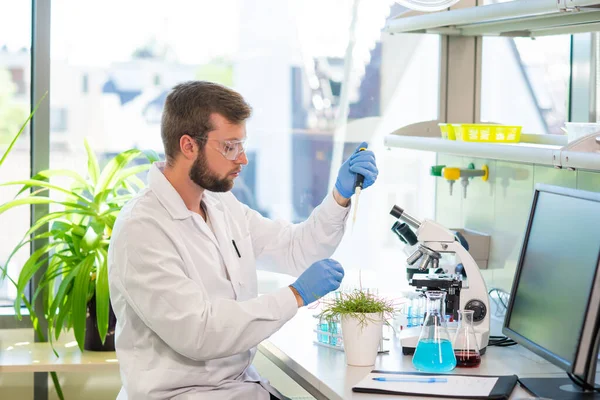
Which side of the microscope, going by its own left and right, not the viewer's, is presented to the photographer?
left

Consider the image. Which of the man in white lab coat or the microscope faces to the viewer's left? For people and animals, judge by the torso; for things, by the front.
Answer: the microscope

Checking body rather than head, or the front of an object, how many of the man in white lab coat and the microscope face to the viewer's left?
1

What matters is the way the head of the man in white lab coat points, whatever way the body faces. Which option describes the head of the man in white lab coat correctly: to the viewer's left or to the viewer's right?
to the viewer's right

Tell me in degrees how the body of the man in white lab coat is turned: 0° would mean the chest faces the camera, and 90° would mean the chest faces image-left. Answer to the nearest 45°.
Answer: approximately 315°

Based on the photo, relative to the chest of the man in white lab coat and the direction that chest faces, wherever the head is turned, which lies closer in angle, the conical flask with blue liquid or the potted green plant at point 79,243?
the conical flask with blue liquid

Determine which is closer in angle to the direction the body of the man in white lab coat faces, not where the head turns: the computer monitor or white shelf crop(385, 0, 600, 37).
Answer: the computer monitor

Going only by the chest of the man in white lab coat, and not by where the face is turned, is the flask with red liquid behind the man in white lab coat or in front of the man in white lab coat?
in front
